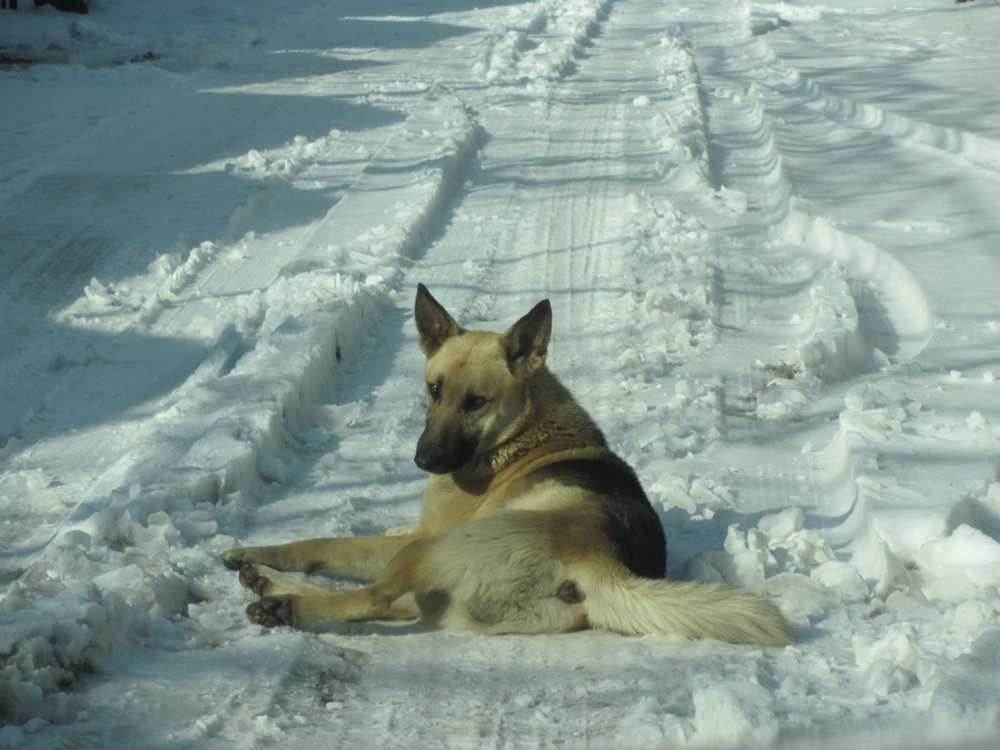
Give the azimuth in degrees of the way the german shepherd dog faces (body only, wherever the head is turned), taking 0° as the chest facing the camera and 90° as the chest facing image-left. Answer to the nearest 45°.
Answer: approximately 135°
